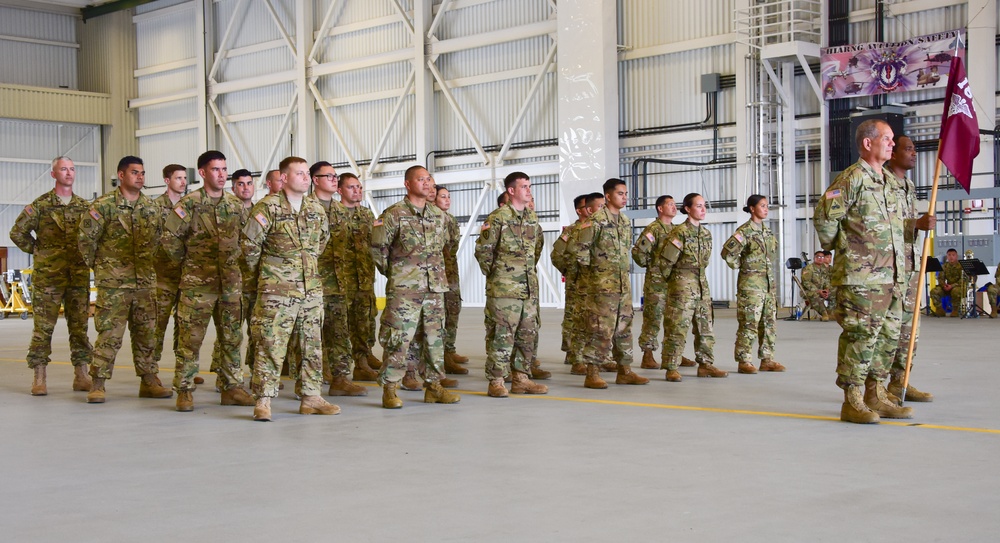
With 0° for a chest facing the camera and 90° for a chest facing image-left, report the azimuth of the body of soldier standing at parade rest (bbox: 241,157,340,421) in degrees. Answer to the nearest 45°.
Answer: approximately 315°

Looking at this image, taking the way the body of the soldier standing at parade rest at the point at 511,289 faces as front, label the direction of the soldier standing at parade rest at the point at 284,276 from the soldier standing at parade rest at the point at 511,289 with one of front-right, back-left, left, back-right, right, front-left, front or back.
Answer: right

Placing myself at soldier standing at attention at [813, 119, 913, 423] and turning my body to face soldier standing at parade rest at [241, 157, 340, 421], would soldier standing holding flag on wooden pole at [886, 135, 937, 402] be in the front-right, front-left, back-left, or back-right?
back-right

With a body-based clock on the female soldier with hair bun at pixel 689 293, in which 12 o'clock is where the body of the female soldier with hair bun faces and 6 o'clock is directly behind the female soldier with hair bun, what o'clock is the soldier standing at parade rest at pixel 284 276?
The soldier standing at parade rest is roughly at 3 o'clock from the female soldier with hair bun.

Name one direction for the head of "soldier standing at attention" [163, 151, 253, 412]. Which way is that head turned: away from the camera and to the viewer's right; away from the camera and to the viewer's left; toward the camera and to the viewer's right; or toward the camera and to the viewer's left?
toward the camera and to the viewer's right

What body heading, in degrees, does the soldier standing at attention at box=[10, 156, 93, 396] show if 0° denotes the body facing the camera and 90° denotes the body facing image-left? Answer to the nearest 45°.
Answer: approximately 315°

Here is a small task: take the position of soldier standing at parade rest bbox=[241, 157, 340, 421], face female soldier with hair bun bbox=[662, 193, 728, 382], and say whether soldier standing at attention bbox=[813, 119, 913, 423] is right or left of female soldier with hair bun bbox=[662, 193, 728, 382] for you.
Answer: right

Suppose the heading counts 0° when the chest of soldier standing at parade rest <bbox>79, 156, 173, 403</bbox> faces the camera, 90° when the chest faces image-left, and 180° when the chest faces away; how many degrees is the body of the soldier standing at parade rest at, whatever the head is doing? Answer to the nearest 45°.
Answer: approximately 315°

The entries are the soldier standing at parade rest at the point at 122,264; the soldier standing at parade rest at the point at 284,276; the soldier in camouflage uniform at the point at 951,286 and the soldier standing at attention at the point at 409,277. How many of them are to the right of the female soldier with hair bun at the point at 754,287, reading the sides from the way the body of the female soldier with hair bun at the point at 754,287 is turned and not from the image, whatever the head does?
3
